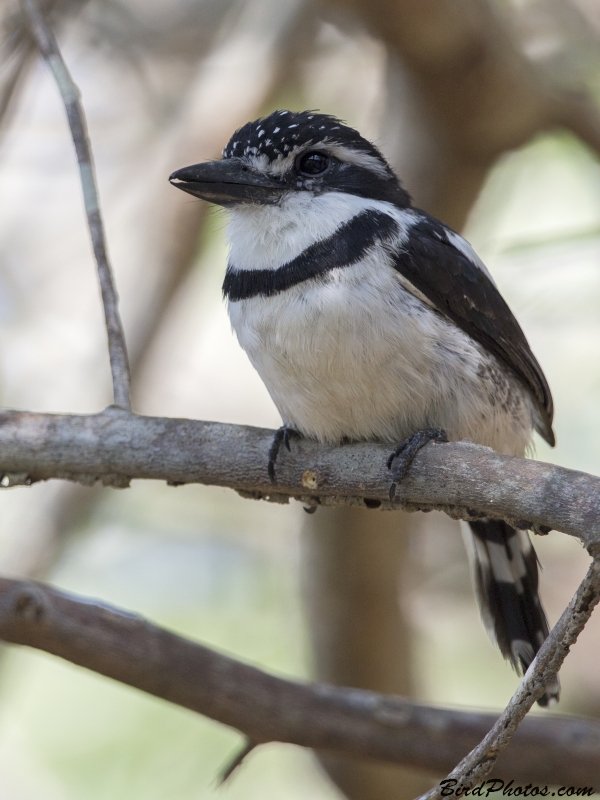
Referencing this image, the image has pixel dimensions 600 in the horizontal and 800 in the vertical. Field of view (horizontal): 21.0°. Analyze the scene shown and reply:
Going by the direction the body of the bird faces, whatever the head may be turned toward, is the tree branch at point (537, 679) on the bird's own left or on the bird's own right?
on the bird's own left

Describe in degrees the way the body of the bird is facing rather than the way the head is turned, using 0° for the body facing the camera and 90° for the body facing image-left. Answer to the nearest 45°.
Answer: approximately 45°
